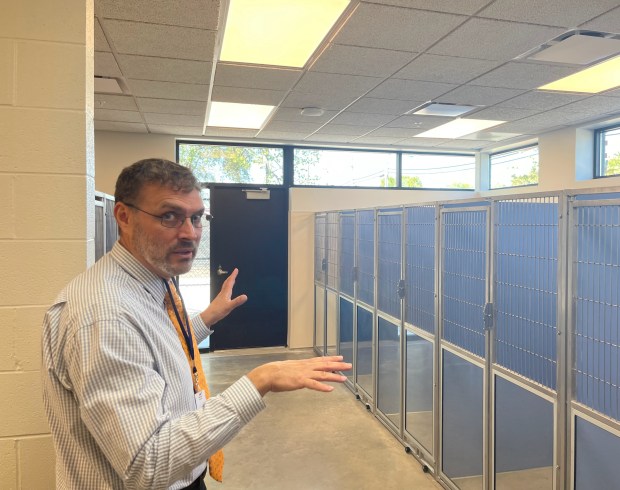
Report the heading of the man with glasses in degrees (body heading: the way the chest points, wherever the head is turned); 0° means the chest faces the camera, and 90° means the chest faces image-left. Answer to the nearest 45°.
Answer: approximately 270°

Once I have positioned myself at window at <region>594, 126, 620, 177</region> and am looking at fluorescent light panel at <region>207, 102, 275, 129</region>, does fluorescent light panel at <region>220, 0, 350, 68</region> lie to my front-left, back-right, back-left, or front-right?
front-left

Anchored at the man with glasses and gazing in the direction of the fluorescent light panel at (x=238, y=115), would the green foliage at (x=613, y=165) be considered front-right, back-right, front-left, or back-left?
front-right

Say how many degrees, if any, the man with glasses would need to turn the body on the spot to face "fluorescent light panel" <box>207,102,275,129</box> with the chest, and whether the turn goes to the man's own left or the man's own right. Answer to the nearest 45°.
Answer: approximately 90° to the man's own left

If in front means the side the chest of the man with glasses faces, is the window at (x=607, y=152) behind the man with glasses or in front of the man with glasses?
in front

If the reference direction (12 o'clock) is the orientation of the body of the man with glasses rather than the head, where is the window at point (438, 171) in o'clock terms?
The window is roughly at 10 o'clock from the man with glasses.

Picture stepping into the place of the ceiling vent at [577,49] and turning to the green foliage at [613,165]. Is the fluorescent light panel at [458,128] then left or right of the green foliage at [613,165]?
left

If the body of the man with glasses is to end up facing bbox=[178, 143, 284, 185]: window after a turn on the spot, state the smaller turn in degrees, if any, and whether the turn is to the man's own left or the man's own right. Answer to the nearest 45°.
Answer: approximately 90° to the man's own left

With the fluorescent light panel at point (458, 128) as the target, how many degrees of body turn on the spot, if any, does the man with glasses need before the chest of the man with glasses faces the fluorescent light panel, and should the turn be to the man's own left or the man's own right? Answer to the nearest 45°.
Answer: approximately 45° to the man's own left

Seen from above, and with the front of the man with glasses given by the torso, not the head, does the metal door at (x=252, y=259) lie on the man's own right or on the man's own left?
on the man's own left

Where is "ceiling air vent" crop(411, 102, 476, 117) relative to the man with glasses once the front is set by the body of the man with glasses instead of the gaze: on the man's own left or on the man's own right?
on the man's own left

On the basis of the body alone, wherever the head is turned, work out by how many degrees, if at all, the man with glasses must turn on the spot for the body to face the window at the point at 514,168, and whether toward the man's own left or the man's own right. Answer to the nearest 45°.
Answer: approximately 45° to the man's own left
